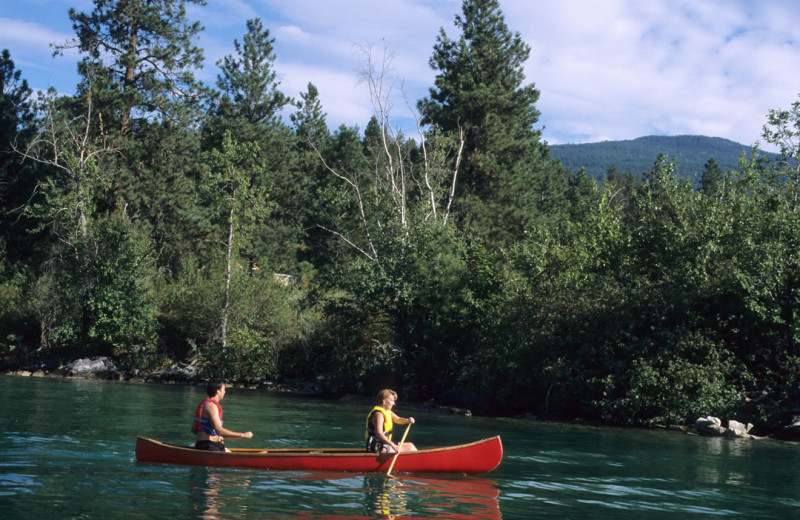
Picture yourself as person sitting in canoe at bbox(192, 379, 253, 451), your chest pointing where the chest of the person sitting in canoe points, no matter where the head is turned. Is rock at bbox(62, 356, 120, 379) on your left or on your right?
on your left

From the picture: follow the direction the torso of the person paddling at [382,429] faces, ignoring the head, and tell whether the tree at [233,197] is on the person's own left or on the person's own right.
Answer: on the person's own left

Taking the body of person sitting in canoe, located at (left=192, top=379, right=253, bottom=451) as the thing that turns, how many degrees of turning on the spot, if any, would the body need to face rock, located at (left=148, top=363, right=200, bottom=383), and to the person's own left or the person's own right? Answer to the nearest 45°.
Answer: approximately 90° to the person's own left

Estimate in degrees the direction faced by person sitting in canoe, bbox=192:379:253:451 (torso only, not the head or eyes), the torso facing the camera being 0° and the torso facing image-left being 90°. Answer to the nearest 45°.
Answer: approximately 270°

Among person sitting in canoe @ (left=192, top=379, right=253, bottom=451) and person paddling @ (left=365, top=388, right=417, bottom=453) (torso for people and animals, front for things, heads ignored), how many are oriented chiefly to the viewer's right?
2

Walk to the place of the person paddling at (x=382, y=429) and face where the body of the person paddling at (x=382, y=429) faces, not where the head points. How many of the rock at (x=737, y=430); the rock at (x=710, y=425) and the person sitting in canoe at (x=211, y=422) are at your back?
1

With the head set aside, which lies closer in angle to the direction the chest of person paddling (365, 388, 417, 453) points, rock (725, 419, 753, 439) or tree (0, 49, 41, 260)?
the rock

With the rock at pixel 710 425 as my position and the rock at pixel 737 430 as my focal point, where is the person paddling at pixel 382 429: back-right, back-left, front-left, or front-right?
back-right

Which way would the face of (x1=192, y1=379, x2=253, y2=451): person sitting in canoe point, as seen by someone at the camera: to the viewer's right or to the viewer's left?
to the viewer's right

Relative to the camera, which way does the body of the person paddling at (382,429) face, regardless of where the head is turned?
to the viewer's right
